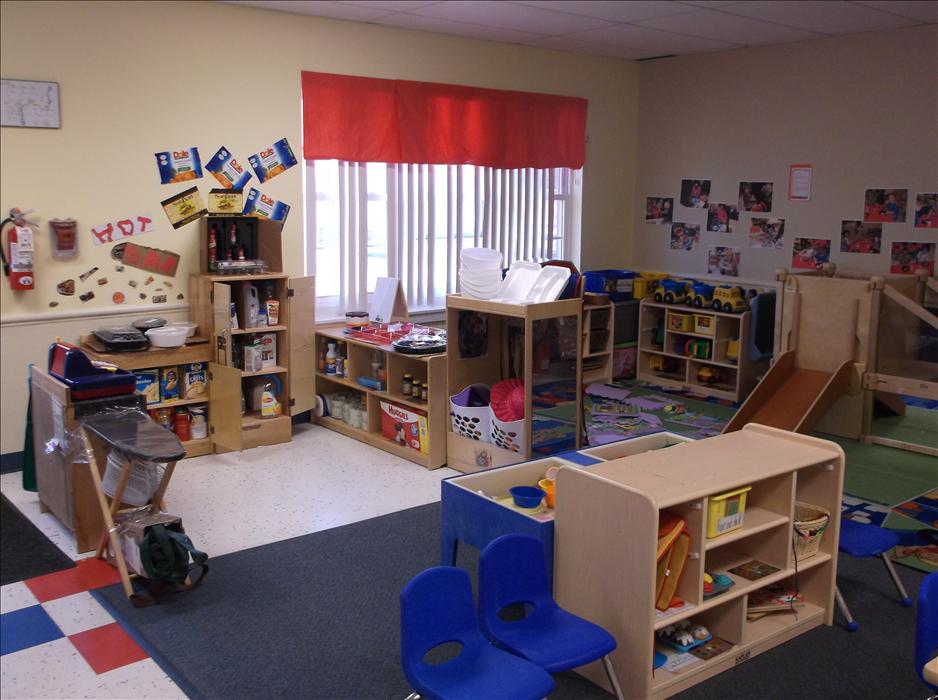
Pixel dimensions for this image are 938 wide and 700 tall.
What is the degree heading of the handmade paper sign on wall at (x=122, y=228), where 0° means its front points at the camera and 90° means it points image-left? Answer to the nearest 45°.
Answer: approximately 0°

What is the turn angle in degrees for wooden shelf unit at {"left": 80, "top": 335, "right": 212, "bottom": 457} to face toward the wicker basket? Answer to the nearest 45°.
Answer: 0° — it already faces it

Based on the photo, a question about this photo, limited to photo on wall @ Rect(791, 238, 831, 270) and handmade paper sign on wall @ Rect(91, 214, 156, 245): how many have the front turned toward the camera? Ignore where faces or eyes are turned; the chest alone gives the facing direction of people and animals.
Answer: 2

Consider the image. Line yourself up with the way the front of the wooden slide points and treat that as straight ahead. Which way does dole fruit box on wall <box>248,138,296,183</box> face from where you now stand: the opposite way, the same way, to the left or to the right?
to the left

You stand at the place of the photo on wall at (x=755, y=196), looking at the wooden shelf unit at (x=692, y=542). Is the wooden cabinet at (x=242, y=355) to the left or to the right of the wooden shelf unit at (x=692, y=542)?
right

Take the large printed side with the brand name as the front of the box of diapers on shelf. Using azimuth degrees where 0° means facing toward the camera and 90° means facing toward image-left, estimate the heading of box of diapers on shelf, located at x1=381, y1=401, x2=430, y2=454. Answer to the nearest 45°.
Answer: approximately 45°

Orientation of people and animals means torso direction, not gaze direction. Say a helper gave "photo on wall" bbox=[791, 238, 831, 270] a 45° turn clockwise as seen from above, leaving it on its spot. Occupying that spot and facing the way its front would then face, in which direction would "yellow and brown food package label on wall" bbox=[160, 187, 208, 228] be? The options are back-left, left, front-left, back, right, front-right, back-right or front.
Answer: front

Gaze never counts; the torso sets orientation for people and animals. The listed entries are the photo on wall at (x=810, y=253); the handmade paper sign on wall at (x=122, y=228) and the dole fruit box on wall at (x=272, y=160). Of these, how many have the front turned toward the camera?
3

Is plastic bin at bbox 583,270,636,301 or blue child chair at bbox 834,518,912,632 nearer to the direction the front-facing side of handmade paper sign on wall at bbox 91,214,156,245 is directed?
the blue child chair

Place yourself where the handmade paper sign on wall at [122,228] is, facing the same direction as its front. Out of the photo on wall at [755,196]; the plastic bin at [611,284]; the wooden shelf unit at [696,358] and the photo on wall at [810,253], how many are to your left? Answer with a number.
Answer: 4

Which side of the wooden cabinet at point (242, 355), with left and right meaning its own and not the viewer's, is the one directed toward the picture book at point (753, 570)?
front
